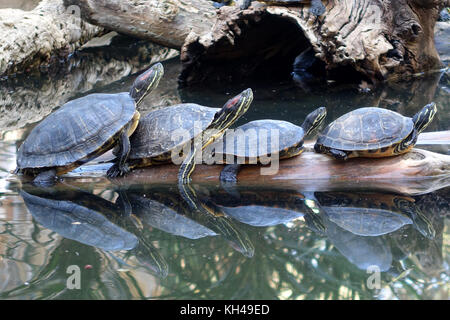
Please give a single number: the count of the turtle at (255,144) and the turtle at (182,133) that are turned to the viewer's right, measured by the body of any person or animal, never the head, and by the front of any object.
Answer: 2

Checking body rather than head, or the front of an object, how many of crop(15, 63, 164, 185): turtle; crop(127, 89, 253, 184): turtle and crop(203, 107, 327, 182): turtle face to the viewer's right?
3

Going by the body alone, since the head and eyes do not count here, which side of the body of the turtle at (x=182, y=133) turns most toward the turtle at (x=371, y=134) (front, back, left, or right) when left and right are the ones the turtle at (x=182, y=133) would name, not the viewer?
front

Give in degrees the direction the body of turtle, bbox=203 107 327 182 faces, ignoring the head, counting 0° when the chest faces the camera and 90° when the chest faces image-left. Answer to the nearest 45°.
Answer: approximately 270°

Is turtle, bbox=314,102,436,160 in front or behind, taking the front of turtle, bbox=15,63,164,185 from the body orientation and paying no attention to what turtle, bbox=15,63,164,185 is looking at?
in front

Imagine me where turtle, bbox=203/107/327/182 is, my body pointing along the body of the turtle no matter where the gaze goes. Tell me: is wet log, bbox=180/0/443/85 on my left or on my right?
on my left

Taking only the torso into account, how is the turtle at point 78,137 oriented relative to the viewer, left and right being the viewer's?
facing to the right of the viewer

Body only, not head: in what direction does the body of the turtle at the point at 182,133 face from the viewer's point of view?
to the viewer's right

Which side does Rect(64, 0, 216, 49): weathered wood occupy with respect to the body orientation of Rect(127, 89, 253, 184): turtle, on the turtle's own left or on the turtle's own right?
on the turtle's own left

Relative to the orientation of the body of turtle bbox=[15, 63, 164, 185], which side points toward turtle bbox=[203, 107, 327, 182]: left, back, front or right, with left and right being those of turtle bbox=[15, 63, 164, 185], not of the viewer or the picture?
front

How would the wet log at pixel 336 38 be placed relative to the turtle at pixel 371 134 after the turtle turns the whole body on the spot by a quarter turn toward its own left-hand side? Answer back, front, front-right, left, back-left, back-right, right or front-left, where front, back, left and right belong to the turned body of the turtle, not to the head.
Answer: front

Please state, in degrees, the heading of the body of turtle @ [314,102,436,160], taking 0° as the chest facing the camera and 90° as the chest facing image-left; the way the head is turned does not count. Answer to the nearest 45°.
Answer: approximately 270°
